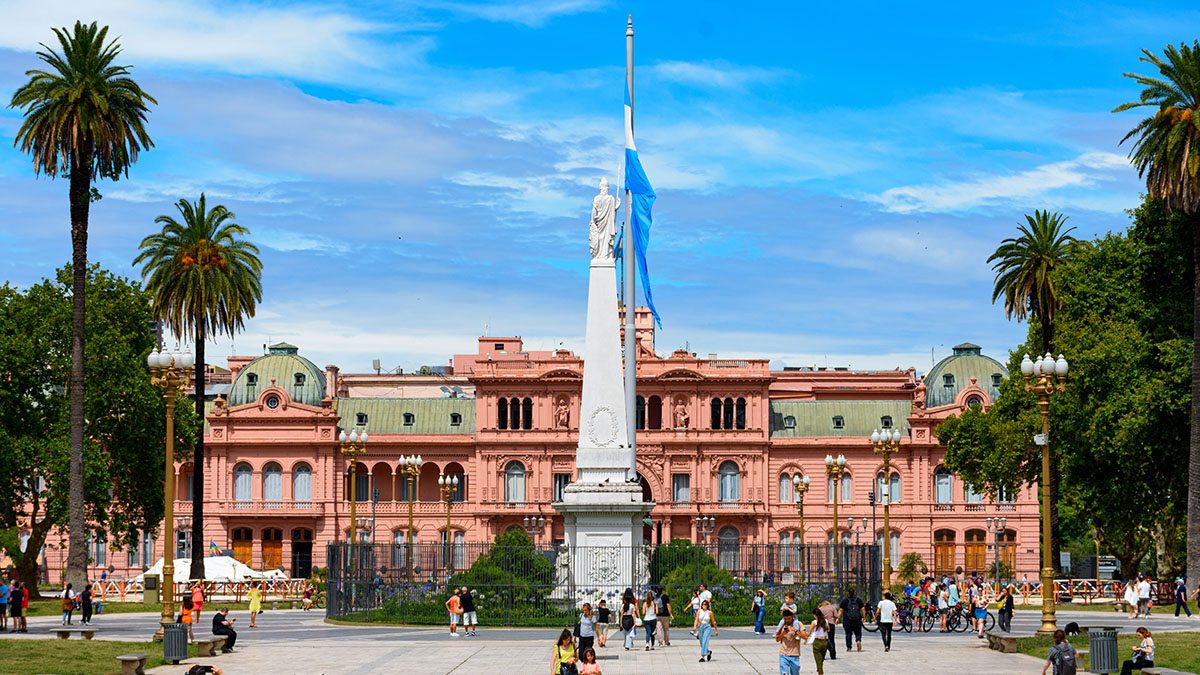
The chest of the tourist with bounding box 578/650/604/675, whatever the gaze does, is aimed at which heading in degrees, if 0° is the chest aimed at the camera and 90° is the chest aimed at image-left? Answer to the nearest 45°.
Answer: approximately 0°

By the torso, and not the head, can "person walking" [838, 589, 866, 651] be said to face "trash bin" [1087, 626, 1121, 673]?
no

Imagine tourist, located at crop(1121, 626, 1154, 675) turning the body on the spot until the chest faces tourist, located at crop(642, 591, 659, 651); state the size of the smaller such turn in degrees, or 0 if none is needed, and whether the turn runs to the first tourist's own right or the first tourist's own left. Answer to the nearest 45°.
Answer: approximately 45° to the first tourist's own right

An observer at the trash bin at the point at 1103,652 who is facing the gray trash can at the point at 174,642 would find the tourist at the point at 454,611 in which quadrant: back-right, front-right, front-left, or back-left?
front-right

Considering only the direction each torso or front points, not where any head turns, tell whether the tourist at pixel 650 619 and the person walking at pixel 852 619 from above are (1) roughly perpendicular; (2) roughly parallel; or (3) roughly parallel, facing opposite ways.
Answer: roughly parallel

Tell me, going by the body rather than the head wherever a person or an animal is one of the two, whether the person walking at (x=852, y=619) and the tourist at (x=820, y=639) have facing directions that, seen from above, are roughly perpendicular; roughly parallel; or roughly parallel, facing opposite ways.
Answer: roughly parallel

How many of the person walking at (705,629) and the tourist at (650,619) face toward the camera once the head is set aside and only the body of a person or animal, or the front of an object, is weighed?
1

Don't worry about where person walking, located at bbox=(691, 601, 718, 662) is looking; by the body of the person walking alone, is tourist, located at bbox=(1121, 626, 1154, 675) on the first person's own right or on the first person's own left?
on the first person's own left
